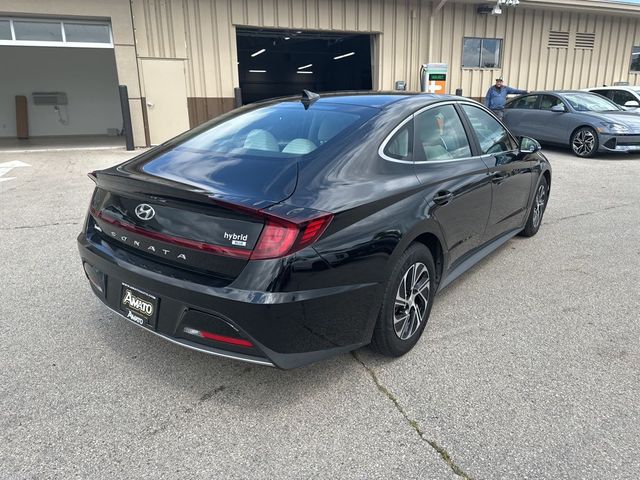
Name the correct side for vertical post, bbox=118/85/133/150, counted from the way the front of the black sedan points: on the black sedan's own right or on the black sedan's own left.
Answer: on the black sedan's own left

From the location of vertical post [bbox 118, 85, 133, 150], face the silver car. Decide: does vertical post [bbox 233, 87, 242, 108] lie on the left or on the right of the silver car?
left

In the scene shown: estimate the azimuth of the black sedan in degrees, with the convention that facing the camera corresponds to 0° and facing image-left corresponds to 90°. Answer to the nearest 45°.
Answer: approximately 225°

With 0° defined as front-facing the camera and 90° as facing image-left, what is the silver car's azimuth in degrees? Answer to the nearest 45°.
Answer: approximately 315°

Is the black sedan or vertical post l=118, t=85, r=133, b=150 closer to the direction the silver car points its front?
the black sedan

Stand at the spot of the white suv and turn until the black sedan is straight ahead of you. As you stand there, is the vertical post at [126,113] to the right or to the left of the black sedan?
right
